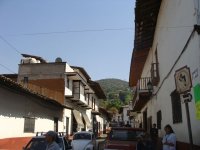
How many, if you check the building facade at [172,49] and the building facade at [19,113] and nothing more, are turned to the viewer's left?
1

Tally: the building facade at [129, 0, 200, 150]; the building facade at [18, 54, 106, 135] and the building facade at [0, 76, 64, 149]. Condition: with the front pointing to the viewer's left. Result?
1

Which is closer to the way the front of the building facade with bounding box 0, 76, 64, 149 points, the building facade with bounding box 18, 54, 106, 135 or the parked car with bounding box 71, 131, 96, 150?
the parked car

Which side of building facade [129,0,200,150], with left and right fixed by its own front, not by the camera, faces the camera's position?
left

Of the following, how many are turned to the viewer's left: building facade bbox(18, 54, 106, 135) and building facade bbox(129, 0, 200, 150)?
1

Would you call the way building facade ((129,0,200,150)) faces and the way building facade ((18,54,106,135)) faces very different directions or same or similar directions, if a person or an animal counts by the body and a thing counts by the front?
very different directions

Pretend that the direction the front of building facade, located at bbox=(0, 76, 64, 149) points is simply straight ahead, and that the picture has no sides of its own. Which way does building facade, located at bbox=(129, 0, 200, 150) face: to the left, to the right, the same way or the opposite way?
the opposite way

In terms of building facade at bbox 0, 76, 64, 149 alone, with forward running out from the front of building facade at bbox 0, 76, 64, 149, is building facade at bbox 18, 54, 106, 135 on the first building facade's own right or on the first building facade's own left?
on the first building facade's own left

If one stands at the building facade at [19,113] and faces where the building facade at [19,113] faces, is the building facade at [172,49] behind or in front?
in front

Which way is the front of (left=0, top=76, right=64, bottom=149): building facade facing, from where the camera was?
facing the viewer and to the right of the viewer

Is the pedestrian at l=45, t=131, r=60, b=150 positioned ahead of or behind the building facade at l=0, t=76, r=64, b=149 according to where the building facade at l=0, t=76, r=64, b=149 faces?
ahead

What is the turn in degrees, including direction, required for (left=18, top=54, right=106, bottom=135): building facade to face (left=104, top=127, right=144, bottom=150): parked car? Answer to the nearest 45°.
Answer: approximately 45° to its right
